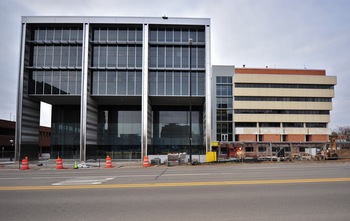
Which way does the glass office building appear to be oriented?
toward the camera
